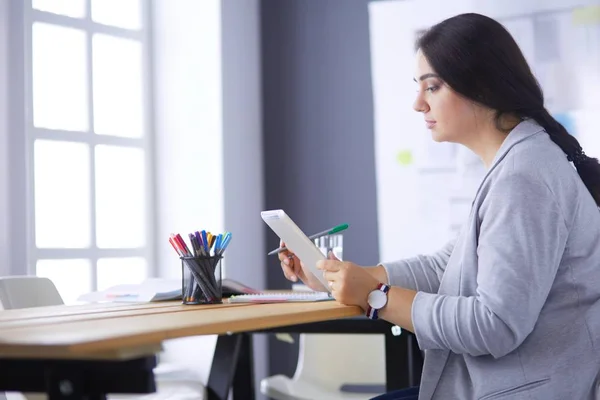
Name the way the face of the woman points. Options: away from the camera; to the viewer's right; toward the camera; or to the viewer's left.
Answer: to the viewer's left

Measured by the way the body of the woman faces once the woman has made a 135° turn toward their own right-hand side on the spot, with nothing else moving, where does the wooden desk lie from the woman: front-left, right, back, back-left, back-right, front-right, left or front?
back

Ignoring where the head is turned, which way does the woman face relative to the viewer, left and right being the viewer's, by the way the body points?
facing to the left of the viewer

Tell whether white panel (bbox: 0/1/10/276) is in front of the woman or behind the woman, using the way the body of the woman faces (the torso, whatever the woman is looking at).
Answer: in front

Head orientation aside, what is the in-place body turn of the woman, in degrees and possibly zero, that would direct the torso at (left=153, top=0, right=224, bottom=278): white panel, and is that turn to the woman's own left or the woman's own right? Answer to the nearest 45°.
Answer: approximately 45° to the woman's own right
